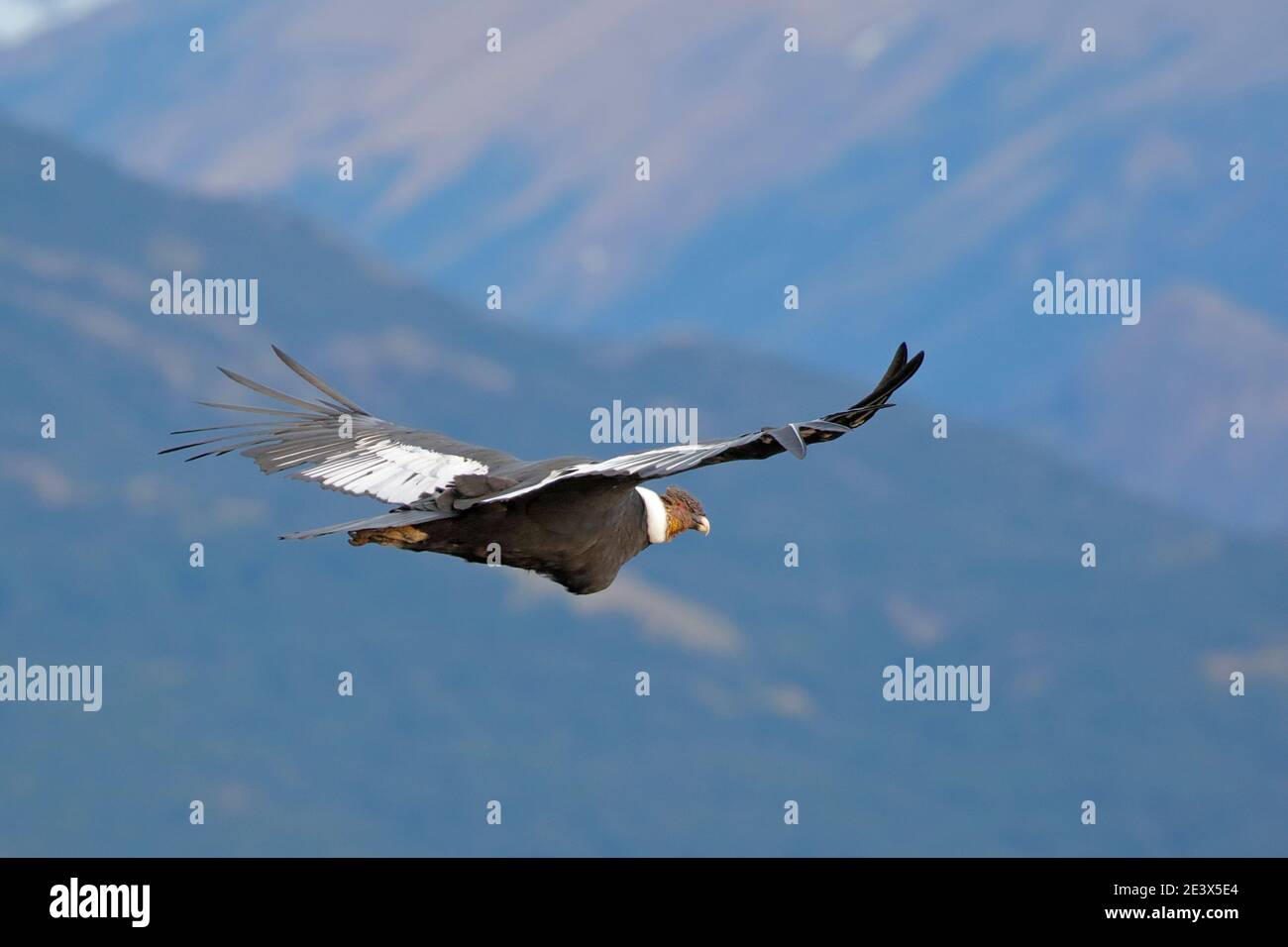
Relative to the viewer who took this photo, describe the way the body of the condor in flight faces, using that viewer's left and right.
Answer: facing away from the viewer and to the right of the viewer
